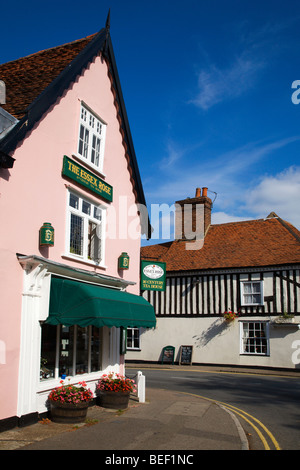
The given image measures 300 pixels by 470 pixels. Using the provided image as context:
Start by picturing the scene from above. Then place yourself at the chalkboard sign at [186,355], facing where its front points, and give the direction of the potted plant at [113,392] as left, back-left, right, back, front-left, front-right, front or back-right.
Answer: front

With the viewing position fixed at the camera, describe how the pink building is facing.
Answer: facing the viewer and to the right of the viewer

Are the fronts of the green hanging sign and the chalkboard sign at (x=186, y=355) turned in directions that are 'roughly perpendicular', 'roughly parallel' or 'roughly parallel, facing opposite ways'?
roughly parallel

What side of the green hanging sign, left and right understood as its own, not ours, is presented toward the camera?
front

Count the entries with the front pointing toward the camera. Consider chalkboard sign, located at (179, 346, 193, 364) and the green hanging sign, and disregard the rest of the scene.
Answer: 2

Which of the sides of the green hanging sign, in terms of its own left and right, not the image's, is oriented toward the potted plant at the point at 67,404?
front

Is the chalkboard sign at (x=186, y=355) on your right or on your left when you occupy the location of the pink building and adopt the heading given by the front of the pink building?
on your left

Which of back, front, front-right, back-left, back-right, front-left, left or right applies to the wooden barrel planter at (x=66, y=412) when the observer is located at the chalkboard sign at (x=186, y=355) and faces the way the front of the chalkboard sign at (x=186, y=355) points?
front

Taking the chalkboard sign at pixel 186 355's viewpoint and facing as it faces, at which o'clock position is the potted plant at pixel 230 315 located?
The potted plant is roughly at 10 o'clock from the chalkboard sign.

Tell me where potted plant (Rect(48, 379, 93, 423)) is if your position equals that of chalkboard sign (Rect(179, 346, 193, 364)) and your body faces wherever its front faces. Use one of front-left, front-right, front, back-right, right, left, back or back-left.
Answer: front

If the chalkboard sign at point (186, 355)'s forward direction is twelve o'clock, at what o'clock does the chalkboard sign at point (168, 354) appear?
the chalkboard sign at point (168, 354) is roughly at 4 o'clock from the chalkboard sign at point (186, 355).
